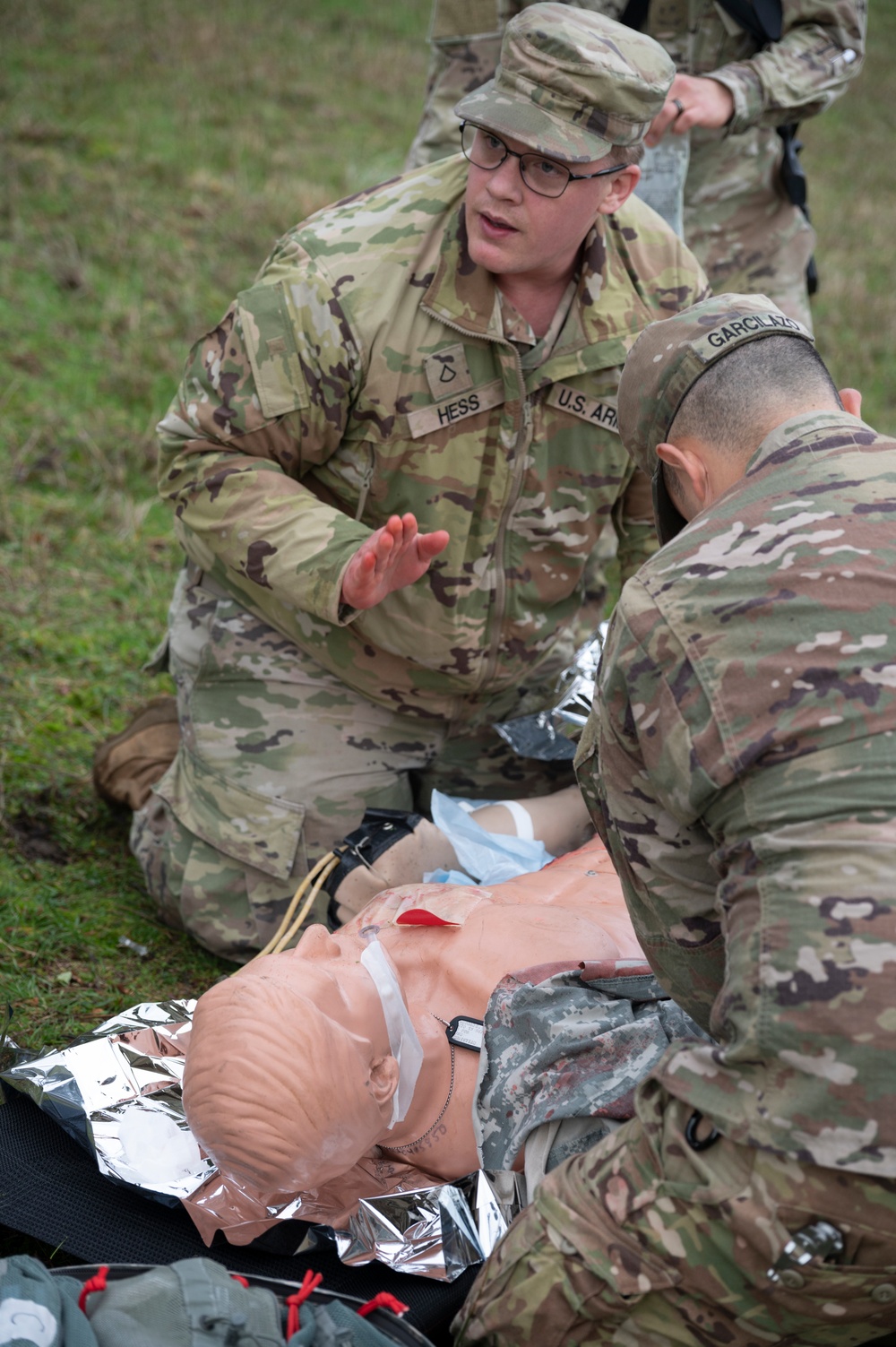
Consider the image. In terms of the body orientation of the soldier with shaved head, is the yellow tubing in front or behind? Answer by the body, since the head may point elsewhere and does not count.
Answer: in front

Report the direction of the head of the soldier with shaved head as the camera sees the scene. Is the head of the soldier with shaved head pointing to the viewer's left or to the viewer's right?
to the viewer's left

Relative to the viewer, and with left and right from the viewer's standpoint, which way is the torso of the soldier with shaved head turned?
facing away from the viewer and to the left of the viewer

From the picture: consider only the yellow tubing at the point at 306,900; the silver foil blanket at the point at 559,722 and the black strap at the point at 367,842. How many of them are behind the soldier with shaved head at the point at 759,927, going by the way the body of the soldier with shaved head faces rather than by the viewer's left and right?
0
